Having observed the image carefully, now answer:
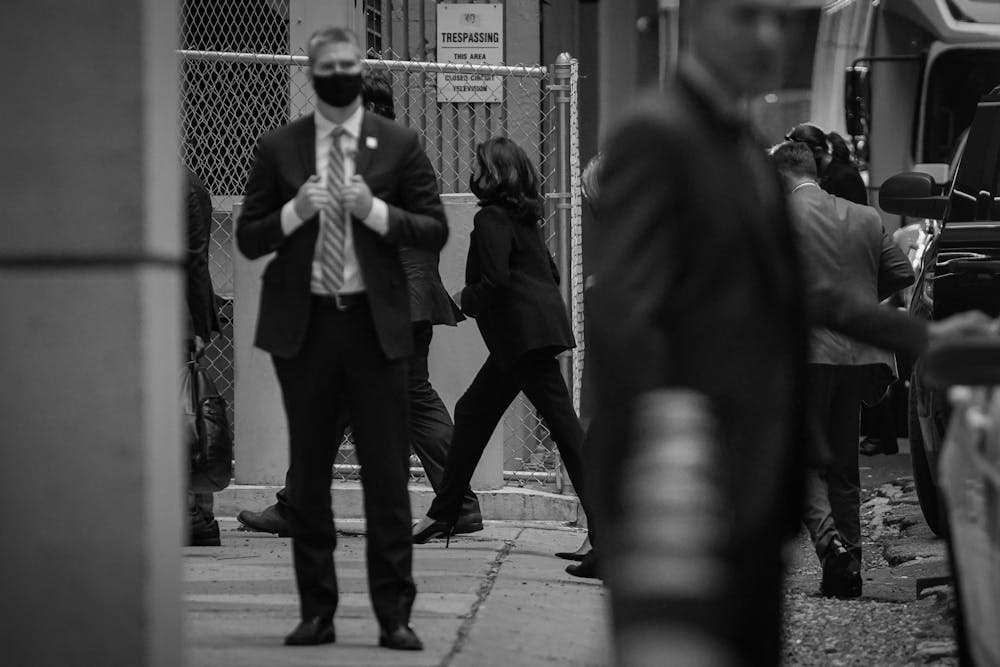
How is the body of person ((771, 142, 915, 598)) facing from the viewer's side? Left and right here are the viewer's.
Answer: facing away from the viewer and to the left of the viewer

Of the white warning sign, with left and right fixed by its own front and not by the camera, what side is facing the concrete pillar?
front

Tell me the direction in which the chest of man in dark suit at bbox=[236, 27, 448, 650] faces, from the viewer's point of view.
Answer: toward the camera

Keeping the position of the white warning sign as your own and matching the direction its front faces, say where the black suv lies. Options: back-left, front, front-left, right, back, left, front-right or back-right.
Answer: front-left

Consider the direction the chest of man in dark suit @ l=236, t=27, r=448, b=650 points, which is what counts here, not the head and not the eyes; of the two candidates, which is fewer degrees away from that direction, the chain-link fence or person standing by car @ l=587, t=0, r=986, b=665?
the person standing by car

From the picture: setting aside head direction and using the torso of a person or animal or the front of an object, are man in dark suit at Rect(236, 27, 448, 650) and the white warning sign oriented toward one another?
no

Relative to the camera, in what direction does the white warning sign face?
facing the viewer

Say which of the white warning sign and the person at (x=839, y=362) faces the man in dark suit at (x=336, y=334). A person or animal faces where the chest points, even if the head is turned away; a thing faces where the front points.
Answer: the white warning sign

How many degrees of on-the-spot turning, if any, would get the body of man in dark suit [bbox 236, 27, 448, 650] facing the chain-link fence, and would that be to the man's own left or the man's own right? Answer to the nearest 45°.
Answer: approximately 180°

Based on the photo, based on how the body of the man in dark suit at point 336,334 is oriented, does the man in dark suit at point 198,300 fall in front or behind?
behind

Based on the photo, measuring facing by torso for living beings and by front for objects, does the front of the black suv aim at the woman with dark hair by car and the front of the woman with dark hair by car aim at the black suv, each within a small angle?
no

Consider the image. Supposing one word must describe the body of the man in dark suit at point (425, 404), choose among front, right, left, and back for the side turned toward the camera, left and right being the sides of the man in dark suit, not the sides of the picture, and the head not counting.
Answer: left

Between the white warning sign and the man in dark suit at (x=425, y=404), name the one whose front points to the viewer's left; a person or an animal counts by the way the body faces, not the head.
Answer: the man in dark suit

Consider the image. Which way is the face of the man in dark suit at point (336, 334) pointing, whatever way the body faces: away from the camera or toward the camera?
toward the camera

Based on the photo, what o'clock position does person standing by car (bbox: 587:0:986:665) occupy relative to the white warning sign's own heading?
The person standing by car is roughly at 12 o'clock from the white warning sign.

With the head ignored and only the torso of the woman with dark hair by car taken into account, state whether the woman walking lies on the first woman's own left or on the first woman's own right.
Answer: on the first woman's own left

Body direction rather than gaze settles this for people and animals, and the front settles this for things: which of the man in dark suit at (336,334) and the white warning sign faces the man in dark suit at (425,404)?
the white warning sign
